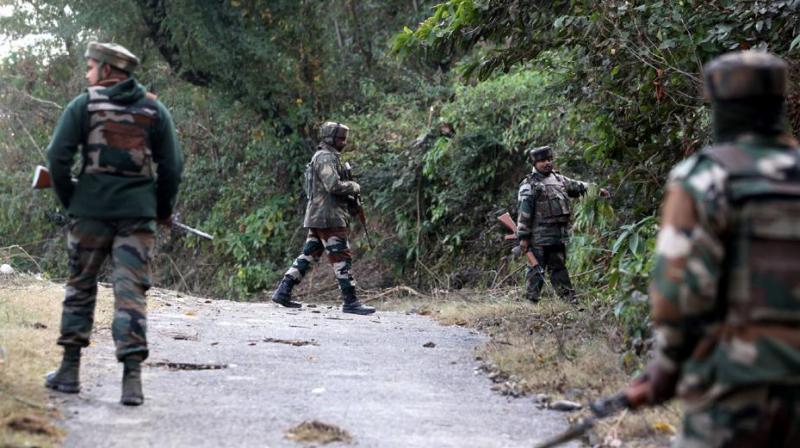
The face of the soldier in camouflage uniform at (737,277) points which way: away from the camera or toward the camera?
away from the camera

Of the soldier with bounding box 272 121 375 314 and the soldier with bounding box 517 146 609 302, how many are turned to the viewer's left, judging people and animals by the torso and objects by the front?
0

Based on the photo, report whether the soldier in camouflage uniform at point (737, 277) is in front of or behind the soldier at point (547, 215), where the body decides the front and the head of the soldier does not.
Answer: in front

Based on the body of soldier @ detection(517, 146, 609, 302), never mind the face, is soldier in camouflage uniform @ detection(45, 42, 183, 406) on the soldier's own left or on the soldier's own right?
on the soldier's own right

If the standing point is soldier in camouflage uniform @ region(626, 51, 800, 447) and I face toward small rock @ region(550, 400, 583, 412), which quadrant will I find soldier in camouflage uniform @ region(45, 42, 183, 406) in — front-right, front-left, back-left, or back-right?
front-left

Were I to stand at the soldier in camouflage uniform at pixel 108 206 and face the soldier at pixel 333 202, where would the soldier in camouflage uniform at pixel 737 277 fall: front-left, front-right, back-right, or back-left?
back-right

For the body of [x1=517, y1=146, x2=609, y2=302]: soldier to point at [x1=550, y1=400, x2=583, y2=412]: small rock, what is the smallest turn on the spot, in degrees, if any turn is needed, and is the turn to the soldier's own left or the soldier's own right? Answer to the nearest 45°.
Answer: approximately 45° to the soldier's own right

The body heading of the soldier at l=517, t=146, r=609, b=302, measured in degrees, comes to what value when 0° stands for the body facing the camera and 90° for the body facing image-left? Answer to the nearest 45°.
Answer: approximately 315°
